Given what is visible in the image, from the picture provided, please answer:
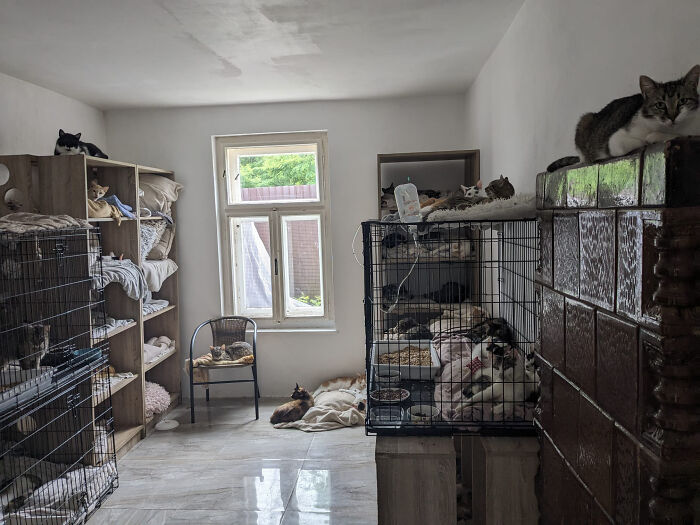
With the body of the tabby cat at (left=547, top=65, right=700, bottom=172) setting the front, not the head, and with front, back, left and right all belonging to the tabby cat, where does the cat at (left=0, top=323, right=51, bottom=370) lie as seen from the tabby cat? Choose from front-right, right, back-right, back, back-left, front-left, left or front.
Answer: back-right

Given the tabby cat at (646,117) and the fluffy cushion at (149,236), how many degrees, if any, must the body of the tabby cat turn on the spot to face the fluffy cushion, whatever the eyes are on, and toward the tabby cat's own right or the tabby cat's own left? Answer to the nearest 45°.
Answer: approximately 180°

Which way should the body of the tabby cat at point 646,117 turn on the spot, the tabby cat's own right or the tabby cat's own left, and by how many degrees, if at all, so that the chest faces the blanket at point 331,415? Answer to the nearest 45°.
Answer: approximately 180°

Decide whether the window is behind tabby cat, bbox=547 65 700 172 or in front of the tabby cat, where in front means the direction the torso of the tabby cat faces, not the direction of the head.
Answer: behind

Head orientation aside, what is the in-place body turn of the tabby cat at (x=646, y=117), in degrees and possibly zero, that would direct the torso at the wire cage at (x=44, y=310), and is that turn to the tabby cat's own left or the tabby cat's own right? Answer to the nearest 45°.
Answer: approximately 135° to the tabby cat's own right

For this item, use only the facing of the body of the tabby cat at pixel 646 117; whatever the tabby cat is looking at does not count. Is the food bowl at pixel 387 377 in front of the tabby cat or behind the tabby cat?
behind

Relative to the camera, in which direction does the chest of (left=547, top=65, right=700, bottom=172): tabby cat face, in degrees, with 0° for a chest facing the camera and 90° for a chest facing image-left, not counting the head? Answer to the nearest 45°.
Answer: approximately 315°

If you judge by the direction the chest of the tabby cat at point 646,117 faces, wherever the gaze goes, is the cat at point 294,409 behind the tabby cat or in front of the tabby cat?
behind

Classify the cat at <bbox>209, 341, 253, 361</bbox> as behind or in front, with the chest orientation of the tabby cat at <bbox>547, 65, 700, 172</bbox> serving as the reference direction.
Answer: behind
